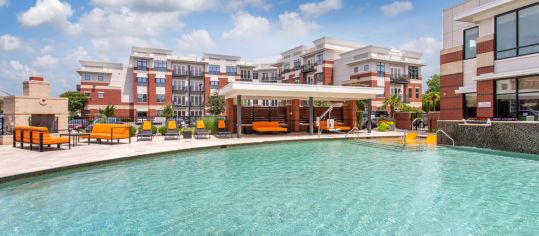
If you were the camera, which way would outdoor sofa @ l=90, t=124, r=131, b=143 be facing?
facing the viewer and to the left of the viewer

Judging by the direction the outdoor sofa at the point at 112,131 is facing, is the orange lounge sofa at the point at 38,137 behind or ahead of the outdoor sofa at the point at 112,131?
ahead

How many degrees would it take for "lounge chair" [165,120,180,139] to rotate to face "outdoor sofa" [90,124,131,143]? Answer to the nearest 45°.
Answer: approximately 45° to its right

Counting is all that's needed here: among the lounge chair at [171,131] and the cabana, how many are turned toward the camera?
2

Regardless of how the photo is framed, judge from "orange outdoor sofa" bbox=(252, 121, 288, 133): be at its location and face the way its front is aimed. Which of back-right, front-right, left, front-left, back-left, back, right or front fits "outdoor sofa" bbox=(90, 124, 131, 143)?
front-right

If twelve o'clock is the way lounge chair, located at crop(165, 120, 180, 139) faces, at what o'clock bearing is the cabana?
The cabana is roughly at 9 o'clock from the lounge chair.

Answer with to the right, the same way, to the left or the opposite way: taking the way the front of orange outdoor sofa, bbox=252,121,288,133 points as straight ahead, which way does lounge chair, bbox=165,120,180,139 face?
the same way

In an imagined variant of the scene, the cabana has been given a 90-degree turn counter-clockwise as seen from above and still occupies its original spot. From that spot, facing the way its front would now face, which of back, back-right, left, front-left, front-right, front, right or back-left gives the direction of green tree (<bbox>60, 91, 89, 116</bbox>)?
back-left

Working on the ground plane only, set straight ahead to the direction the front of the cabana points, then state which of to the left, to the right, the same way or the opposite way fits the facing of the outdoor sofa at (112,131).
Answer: the same way

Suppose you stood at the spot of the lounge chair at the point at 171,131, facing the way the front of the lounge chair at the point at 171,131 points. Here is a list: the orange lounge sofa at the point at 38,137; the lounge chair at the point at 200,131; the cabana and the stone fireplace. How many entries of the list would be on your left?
2

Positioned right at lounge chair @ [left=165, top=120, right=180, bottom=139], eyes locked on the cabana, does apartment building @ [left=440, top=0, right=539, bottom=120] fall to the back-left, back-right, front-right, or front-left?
front-right

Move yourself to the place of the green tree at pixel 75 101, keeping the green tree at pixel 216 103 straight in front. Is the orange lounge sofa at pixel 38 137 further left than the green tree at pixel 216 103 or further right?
right

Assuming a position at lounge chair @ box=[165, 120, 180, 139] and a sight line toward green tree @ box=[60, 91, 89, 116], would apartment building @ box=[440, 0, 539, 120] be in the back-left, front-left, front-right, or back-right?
back-right

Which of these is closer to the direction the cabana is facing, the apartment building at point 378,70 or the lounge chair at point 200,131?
the lounge chair

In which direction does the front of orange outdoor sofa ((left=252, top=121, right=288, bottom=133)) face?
toward the camera

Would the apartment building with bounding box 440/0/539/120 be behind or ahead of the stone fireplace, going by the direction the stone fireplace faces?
ahead

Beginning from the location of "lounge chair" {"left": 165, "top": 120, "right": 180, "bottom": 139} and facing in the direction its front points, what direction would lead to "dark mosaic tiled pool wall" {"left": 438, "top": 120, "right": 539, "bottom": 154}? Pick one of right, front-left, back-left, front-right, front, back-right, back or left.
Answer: front-left

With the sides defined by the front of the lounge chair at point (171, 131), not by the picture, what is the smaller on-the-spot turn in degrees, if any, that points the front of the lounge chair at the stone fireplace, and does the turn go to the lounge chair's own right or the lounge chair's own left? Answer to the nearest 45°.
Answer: approximately 90° to the lounge chair's own right

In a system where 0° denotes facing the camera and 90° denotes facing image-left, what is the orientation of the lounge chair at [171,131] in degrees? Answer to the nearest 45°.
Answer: approximately 0°
